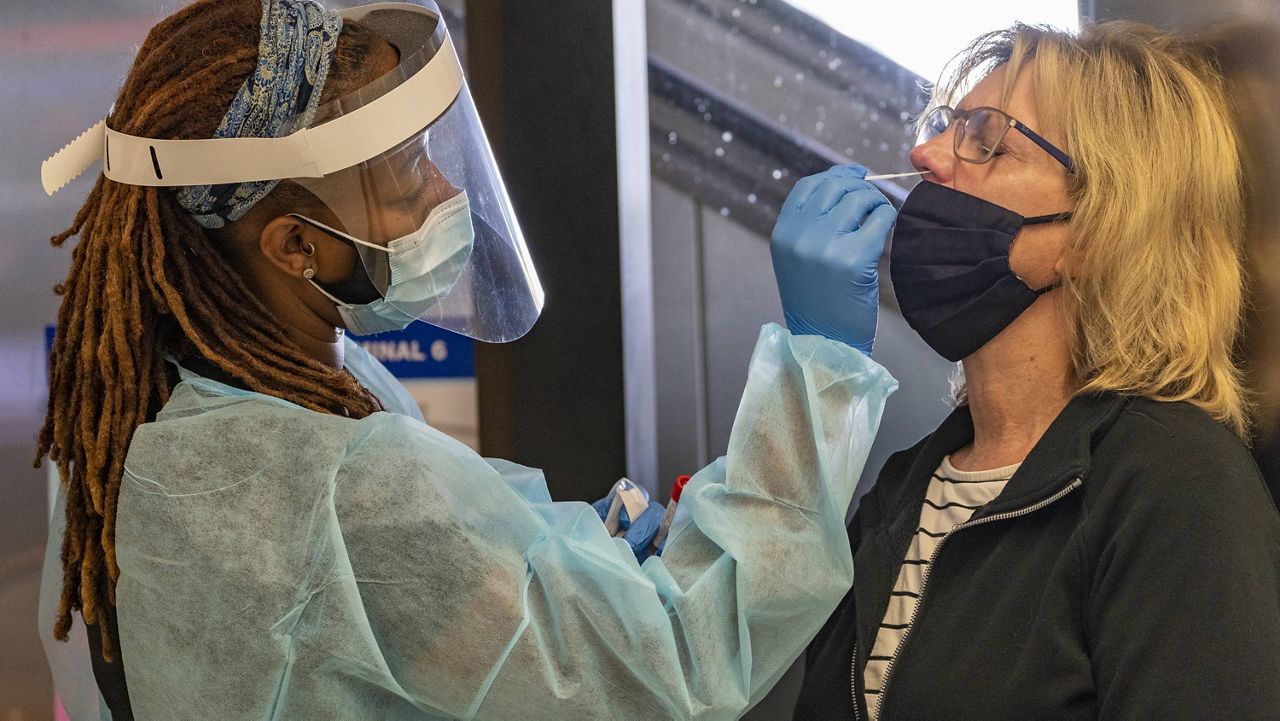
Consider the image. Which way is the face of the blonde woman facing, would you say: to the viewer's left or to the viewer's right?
to the viewer's left

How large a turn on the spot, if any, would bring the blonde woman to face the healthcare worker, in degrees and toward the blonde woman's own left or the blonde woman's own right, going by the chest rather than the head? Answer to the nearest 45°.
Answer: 0° — they already face them

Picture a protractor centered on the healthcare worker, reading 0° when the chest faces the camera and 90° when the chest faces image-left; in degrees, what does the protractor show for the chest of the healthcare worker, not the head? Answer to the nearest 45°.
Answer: approximately 270°

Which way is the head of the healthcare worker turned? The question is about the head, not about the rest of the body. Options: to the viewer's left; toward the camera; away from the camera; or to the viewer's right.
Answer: to the viewer's right

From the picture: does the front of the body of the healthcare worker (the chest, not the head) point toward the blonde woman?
yes

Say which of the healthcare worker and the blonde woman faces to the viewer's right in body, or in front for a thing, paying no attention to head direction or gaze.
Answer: the healthcare worker

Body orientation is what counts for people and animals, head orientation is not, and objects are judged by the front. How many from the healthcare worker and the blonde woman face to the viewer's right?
1

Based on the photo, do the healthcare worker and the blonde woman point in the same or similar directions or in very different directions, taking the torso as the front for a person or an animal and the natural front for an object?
very different directions
